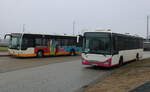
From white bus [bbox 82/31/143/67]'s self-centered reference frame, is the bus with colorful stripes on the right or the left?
on its right

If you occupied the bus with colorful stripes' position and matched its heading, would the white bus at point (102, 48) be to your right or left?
on your left

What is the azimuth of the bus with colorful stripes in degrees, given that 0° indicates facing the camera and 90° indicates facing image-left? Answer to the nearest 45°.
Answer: approximately 45°

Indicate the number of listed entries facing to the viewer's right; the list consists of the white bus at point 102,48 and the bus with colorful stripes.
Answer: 0

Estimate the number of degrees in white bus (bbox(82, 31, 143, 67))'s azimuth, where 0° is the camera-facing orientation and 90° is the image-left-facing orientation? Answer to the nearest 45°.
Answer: approximately 45°
